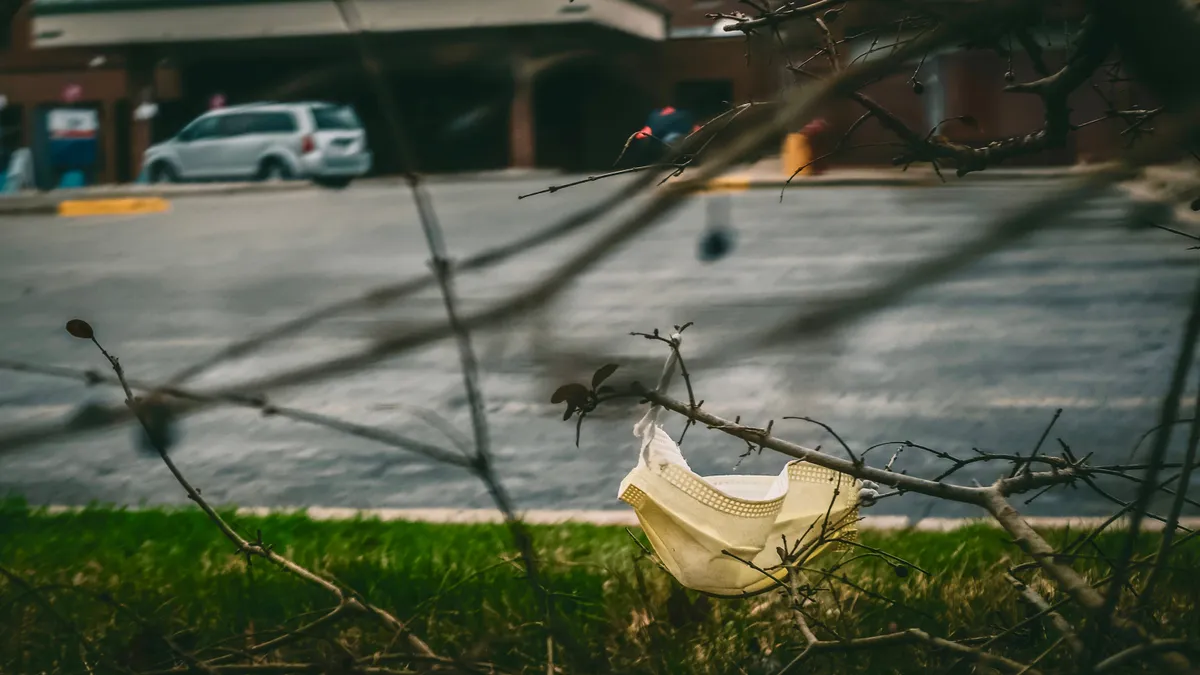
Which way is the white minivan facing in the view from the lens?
facing away from the viewer and to the left of the viewer

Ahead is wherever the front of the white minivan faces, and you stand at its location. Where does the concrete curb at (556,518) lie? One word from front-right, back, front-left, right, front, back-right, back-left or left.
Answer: back-left

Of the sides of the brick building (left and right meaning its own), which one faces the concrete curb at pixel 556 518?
front

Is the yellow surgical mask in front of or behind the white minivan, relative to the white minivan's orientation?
behind
